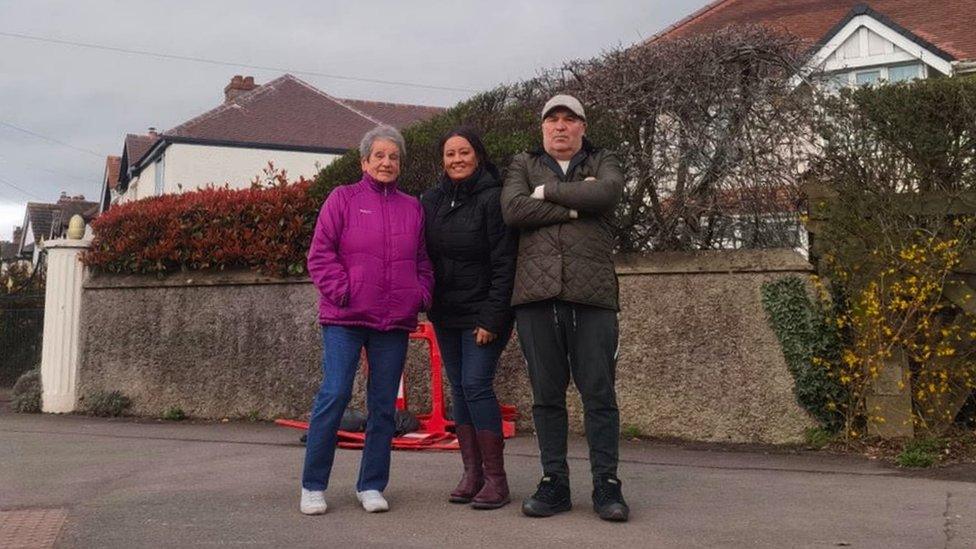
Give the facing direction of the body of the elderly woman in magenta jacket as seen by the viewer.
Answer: toward the camera

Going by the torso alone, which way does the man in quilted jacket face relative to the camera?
toward the camera

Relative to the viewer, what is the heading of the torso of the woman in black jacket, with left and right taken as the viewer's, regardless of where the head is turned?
facing the viewer and to the left of the viewer

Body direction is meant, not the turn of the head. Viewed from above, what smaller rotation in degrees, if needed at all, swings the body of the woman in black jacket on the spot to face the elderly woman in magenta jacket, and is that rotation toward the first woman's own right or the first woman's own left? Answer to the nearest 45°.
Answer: approximately 45° to the first woman's own right

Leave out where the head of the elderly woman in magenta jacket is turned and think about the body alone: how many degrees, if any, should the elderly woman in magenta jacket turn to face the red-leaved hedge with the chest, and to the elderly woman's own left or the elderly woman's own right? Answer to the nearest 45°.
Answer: approximately 180°

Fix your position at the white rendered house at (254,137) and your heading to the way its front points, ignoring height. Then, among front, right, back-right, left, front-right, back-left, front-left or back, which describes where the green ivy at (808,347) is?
left

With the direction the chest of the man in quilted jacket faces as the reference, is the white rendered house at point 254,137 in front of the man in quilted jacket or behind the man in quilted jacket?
behind
